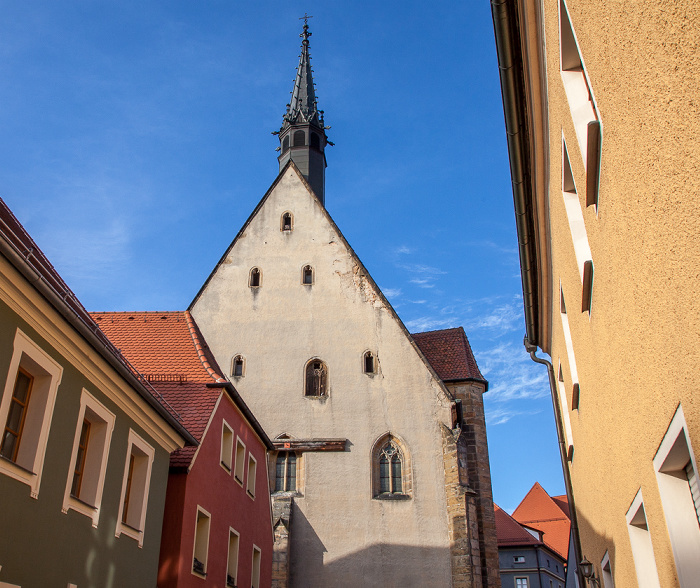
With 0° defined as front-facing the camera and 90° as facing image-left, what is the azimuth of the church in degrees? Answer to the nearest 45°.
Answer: approximately 0°
